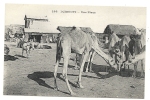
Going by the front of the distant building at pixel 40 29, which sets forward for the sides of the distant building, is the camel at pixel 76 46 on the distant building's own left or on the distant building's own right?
on the distant building's own left

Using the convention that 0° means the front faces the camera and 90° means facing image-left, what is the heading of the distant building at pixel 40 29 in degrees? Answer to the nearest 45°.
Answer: approximately 0°
